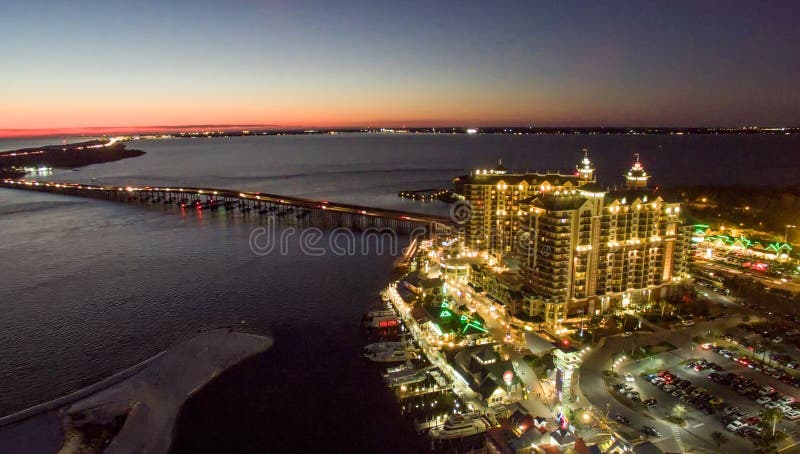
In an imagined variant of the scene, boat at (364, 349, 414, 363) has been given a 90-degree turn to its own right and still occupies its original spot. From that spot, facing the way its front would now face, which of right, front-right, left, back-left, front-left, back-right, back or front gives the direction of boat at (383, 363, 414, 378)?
back

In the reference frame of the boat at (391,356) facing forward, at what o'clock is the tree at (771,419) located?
The tree is roughly at 7 o'clock from the boat.

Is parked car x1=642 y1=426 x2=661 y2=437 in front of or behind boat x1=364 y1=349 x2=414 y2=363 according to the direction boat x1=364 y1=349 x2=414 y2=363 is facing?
behind

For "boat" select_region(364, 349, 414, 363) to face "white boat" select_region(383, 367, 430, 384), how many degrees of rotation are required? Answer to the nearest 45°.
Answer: approximately 90° to its left

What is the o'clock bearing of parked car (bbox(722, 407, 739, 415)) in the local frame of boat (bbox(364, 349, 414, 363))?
The parked car is roughly at 7 o'clock from the boat.

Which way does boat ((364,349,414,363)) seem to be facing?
to the viewer's left

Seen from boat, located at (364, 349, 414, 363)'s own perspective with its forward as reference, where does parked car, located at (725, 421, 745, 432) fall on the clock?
The parked car is roughly at 7 o'clock from the boat.

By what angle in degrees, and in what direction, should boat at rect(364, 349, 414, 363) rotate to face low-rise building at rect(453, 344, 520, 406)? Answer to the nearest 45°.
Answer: approximately 135° to its left

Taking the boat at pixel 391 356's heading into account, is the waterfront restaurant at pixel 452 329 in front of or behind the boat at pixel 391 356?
behind

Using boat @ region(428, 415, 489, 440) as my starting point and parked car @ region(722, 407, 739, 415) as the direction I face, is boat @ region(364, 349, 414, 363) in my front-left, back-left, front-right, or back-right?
back-left
